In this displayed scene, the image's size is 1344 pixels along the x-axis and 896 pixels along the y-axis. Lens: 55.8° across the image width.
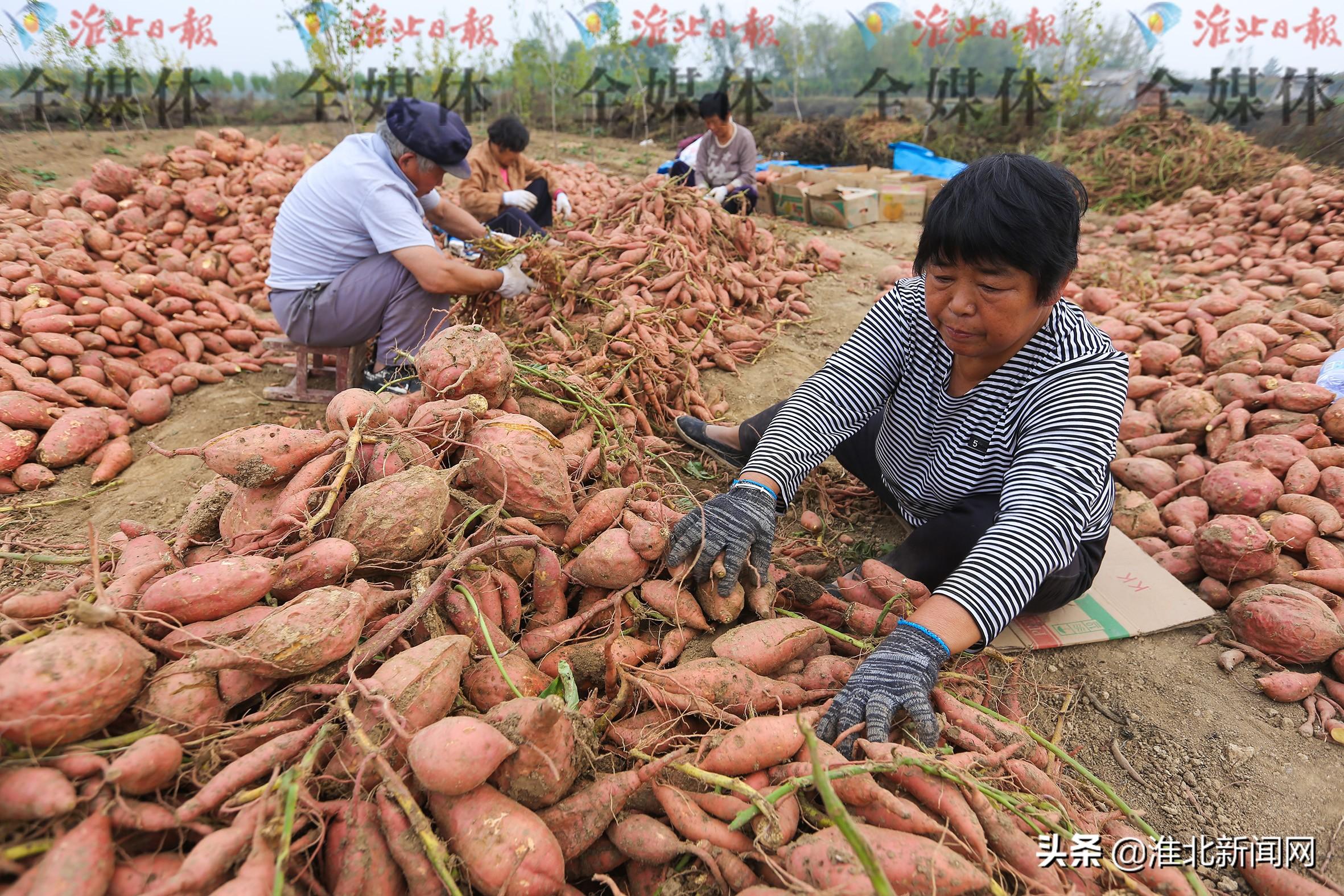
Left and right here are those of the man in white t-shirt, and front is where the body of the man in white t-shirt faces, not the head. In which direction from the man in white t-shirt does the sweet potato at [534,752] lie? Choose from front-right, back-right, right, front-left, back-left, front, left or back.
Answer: right

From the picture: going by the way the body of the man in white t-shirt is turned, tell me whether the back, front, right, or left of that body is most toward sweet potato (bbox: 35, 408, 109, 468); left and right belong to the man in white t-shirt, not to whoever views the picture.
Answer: back

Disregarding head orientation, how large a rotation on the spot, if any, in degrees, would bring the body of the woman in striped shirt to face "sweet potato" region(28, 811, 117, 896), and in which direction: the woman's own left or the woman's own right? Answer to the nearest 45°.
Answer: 0° — they already face it

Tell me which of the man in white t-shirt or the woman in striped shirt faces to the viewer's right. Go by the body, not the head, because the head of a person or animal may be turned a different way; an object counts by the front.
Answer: the man in white t-shirt

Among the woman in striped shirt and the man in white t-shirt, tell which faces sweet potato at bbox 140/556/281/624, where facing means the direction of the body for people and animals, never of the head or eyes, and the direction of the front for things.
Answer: the woman in striped shirt

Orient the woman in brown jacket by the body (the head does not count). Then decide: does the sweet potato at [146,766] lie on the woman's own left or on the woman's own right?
on the woman's own right

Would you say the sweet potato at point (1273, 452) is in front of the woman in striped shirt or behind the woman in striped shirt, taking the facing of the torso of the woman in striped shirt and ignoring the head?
behind

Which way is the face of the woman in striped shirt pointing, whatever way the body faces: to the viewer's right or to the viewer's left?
to the viewer's left

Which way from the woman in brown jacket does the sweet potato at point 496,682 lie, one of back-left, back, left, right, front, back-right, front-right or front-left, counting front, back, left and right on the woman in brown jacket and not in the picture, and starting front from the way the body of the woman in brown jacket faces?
front-right

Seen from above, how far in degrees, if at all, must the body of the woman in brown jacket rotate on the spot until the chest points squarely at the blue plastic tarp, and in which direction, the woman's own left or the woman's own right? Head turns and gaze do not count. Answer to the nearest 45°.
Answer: approximately 90° to the woman's own left

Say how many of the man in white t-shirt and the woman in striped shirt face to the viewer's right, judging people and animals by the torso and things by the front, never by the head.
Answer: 1

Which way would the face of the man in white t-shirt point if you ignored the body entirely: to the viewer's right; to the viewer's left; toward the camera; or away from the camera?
to the viewer's right

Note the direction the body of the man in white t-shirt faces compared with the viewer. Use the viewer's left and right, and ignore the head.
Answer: facing to the right of the viewer

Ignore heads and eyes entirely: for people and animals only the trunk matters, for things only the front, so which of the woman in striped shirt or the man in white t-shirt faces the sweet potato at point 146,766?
the woman in striped shirt
